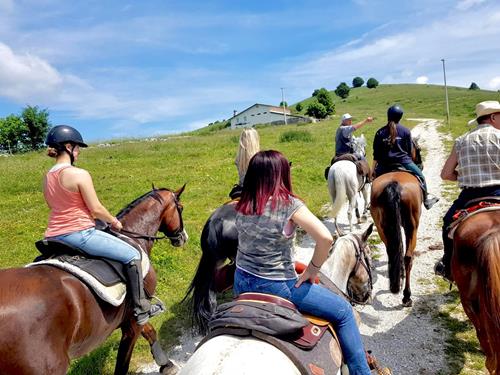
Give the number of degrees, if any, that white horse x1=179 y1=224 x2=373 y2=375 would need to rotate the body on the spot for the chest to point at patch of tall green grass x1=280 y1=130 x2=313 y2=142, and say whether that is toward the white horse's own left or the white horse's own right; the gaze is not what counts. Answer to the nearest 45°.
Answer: approximately 45° to the white horse's own left

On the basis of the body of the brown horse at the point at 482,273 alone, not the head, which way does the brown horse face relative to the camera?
away from the camera

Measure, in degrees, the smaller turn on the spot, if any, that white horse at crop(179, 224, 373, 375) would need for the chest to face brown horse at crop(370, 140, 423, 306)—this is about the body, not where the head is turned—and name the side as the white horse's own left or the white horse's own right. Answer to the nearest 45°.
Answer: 0° — it already faces it

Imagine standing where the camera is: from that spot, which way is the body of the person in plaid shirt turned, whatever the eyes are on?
away from the camera

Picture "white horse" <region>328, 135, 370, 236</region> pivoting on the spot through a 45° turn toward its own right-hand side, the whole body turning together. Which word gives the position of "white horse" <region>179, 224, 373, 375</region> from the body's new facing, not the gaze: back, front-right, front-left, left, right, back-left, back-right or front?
right

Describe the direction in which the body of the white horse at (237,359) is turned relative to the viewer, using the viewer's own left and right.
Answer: facing away from the viewer and to the right of the viewer

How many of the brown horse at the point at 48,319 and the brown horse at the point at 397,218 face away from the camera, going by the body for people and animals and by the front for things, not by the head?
1

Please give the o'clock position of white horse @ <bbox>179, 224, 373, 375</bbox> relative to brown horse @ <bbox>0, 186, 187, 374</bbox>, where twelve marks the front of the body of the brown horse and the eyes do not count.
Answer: The white horse is roughly at 2 o'clock from the brown horse.

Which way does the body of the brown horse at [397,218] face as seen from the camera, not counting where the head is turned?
away from the camera

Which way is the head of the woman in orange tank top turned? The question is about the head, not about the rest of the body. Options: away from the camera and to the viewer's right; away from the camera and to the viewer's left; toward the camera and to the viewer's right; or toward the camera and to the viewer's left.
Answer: away from the camera and to the viewer's right

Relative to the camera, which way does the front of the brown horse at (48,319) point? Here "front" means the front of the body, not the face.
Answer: to the viewer's right
